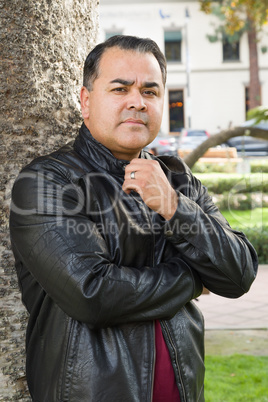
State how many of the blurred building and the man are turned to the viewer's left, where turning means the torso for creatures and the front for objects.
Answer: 0

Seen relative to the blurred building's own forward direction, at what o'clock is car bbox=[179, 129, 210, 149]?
The car is roughly at 12 o'clock from the blurred building.

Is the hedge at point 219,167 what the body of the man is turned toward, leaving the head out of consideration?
no

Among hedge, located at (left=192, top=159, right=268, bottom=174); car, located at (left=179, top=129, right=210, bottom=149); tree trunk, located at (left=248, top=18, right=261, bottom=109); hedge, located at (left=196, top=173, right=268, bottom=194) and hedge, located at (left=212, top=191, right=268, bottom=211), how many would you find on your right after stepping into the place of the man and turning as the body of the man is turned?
0

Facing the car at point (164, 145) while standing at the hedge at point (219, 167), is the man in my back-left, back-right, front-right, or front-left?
back-left

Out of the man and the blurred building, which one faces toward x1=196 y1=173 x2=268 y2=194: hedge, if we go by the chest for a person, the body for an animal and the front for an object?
the blurred building

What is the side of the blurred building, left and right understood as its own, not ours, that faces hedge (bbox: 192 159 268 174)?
front

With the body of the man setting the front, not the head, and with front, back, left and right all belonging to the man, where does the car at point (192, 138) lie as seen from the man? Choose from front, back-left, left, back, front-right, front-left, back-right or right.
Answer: back-left

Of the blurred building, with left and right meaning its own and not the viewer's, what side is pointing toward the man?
front

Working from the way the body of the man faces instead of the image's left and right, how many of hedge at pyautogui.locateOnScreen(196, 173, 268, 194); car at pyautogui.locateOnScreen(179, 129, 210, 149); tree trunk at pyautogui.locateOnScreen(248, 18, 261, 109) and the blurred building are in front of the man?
0

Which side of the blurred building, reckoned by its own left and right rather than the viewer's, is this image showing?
front

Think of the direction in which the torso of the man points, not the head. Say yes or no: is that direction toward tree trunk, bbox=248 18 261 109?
no

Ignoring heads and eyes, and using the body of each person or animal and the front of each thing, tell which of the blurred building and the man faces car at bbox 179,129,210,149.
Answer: the blurred building

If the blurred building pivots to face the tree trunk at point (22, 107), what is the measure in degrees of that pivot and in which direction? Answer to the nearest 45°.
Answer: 0° — it already faces it

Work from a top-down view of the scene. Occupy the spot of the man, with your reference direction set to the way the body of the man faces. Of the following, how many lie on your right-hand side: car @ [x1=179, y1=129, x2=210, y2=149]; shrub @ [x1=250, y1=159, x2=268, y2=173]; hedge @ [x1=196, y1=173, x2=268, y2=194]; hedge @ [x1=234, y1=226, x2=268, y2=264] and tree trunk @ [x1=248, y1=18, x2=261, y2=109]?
0

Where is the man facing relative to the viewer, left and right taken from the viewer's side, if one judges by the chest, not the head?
facing the viewer and to the right of the viewer

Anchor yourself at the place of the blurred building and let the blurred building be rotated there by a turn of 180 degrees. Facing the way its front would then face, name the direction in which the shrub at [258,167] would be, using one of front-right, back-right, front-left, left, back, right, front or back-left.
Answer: back

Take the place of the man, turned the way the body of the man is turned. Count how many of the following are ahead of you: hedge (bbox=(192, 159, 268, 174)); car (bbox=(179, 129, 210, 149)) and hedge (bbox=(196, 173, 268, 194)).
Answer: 0

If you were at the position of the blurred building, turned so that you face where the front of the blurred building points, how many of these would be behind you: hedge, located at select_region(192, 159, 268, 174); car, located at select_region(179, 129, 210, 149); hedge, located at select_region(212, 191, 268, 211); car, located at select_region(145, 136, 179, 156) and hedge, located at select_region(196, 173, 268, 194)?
0
